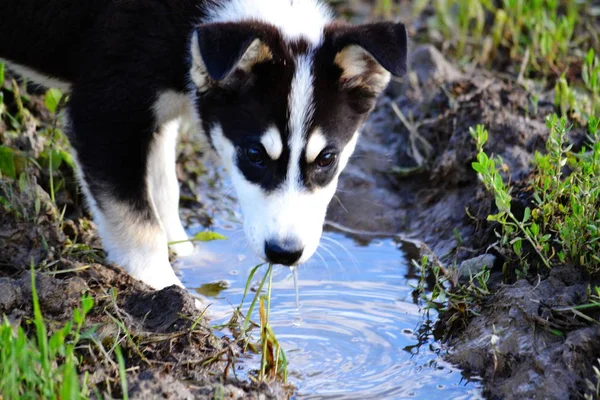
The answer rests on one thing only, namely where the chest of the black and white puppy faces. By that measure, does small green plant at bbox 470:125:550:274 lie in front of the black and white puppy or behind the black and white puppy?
in front

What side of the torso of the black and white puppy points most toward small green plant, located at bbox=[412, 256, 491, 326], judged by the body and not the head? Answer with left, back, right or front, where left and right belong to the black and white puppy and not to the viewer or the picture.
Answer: front

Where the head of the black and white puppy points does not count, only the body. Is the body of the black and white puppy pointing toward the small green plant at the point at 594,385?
yes

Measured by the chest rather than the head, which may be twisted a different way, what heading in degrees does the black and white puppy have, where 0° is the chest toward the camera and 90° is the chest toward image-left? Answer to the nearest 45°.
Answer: approximately 315°

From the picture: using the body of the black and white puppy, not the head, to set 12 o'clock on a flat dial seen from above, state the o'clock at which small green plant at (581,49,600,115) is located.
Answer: The small green plant is roughly at 10 o'clock from the black and white puppy.
